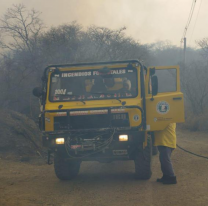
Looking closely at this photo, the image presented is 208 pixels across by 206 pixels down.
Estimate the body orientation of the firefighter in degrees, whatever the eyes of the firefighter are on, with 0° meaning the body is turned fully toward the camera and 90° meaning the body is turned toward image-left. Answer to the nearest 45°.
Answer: approximately 90°

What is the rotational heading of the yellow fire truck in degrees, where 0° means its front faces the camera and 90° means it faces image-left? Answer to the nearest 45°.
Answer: approximately 0°

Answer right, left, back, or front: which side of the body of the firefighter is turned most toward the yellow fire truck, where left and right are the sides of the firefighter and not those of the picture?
front

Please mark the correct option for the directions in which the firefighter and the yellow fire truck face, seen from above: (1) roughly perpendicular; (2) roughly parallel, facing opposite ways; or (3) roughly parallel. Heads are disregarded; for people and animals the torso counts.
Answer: roughly perpendicular

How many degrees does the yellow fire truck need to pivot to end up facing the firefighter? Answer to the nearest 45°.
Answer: approximately 90° to its left

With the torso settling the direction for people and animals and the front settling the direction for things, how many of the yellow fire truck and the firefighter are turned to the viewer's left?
1
